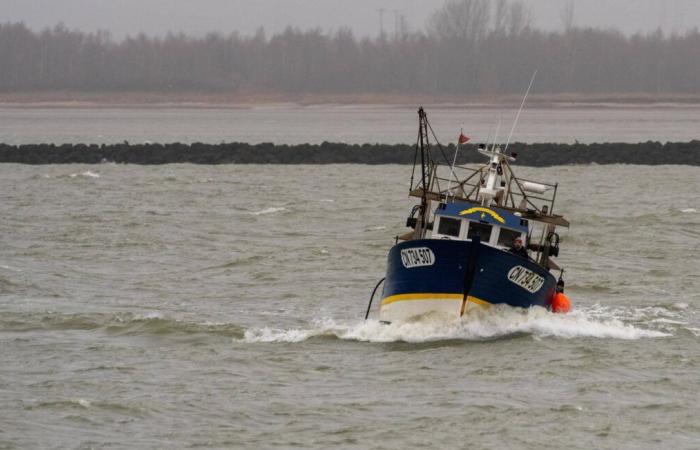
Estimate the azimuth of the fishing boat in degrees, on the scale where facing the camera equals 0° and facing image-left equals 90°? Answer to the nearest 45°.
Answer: approximately 0°
